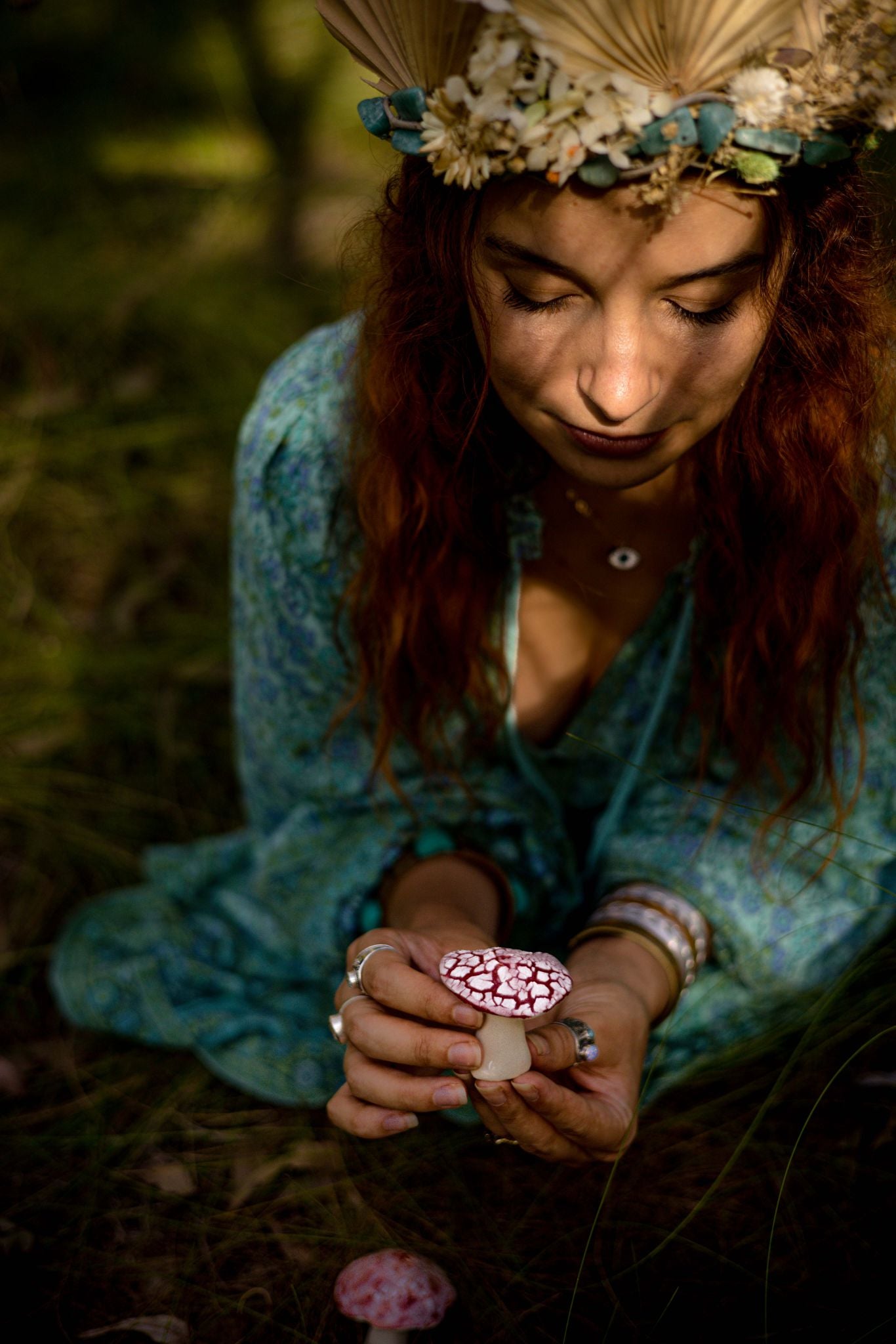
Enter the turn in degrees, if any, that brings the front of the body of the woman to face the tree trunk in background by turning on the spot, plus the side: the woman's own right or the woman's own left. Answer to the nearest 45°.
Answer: approximately 180°

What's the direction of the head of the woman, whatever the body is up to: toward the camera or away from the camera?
toward the camera

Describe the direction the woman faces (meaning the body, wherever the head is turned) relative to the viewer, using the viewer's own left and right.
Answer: facing the viewer

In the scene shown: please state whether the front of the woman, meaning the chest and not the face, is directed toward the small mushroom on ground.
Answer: yes
